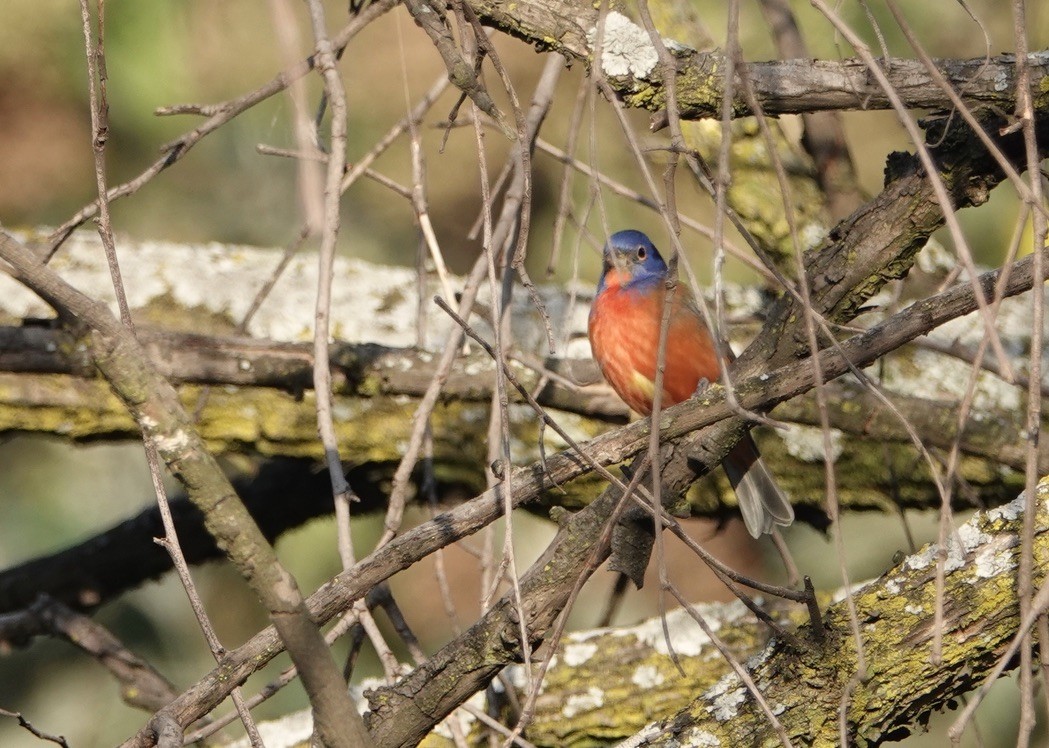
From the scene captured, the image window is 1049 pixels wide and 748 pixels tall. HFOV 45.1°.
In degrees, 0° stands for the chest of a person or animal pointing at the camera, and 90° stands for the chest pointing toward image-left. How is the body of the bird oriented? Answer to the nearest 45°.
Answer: approximately 45°

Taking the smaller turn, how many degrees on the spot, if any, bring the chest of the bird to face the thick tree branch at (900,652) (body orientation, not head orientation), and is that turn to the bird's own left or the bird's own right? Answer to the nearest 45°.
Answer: approximately 45° to the bird's own left
